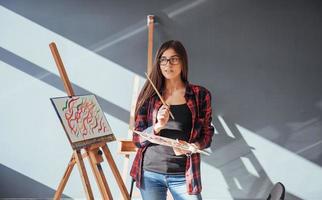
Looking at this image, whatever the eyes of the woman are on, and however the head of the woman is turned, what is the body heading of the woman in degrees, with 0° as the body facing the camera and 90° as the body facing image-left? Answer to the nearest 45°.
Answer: approximately 0°

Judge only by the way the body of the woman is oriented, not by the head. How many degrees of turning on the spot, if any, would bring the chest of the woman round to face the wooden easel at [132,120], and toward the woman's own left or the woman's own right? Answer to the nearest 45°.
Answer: approximately 180°
